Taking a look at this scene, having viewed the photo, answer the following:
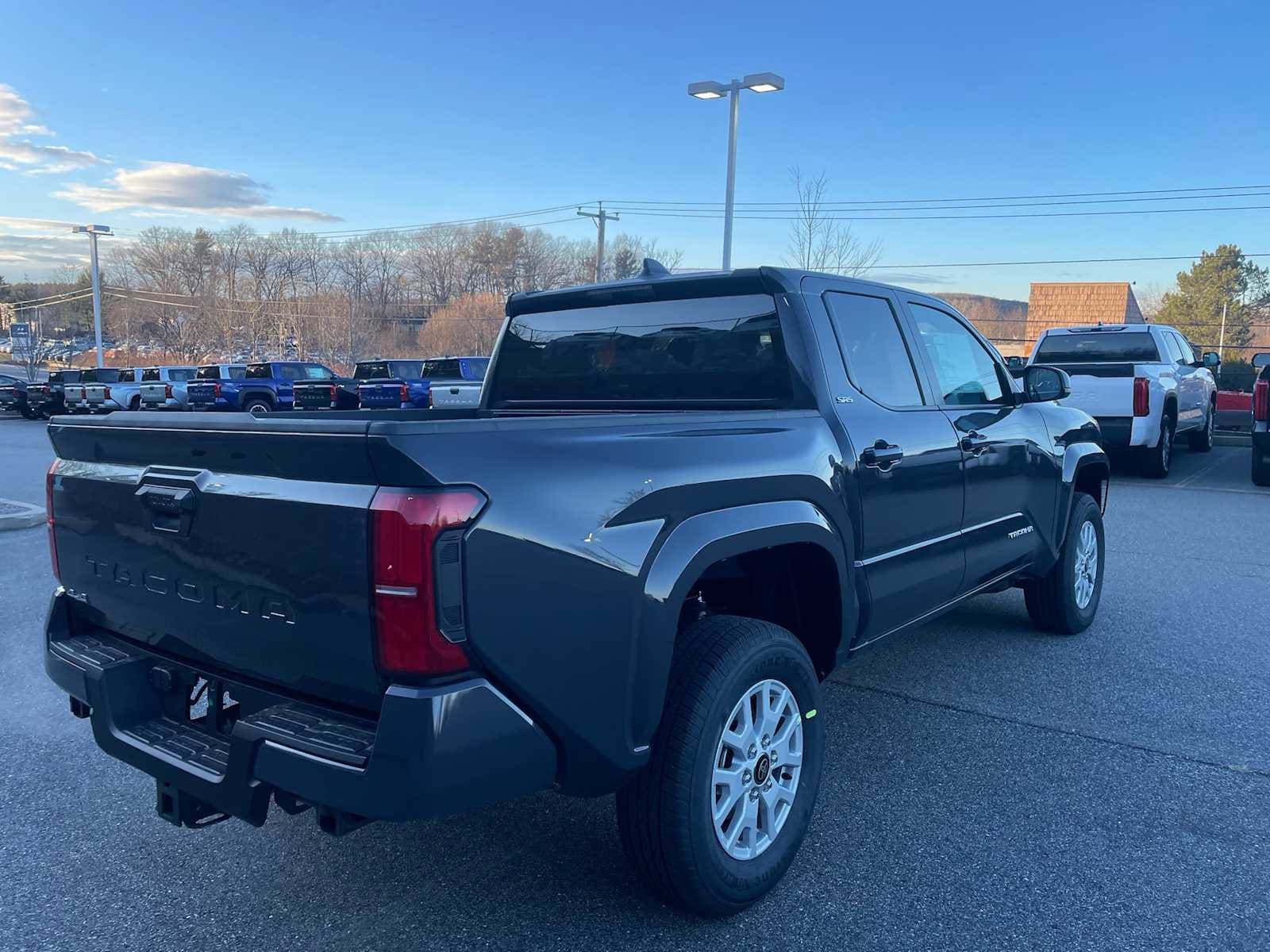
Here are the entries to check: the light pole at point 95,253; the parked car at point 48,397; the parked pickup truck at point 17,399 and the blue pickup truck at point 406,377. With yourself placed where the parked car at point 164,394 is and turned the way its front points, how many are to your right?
1

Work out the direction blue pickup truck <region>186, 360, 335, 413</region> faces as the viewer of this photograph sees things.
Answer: facing away from the viewer and to the right of the viewer

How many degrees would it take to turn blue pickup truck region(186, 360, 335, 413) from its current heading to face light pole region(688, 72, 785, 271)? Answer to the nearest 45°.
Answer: approximately 90° to its right

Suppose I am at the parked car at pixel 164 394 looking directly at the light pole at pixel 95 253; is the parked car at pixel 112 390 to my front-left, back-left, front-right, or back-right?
front-left

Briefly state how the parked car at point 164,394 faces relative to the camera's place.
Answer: facing away from the viewer and to the right of the viewer

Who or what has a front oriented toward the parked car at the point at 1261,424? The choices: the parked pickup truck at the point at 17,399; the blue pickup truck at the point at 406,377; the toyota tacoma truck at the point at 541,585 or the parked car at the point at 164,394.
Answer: the toyota tacoma truck

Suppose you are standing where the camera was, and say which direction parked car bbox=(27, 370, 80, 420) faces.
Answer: facing away from the viewer and to the right of the viewer

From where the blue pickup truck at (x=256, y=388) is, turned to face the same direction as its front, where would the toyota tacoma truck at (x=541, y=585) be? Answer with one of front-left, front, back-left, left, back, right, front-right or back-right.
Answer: back-right

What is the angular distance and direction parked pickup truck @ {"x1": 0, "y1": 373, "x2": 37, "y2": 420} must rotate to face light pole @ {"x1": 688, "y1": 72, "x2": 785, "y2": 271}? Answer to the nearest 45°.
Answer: approximately 90° to its right

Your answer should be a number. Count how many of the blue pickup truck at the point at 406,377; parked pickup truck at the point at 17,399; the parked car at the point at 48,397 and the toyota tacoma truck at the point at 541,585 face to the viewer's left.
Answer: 0

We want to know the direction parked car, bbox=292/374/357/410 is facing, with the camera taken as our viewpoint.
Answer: facing away from the viewer and to the right of the viewer

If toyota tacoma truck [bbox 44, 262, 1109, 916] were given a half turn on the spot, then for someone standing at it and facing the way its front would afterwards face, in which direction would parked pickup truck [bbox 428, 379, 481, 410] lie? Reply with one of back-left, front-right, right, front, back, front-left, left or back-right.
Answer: back-right

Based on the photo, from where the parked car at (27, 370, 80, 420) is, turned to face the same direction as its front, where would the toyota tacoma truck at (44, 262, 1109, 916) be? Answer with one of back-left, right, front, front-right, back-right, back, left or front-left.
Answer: back-right

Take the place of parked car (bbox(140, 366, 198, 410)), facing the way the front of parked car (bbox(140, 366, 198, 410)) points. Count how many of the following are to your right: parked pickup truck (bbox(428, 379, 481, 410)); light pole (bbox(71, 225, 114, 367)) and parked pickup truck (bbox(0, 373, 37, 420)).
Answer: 1

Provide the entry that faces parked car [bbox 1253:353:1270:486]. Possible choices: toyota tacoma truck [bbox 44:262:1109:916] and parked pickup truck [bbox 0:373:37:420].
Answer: the toyota tacoma truck

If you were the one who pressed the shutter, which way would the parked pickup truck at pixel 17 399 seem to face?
facing away from the viewer and to the right of the viewer
